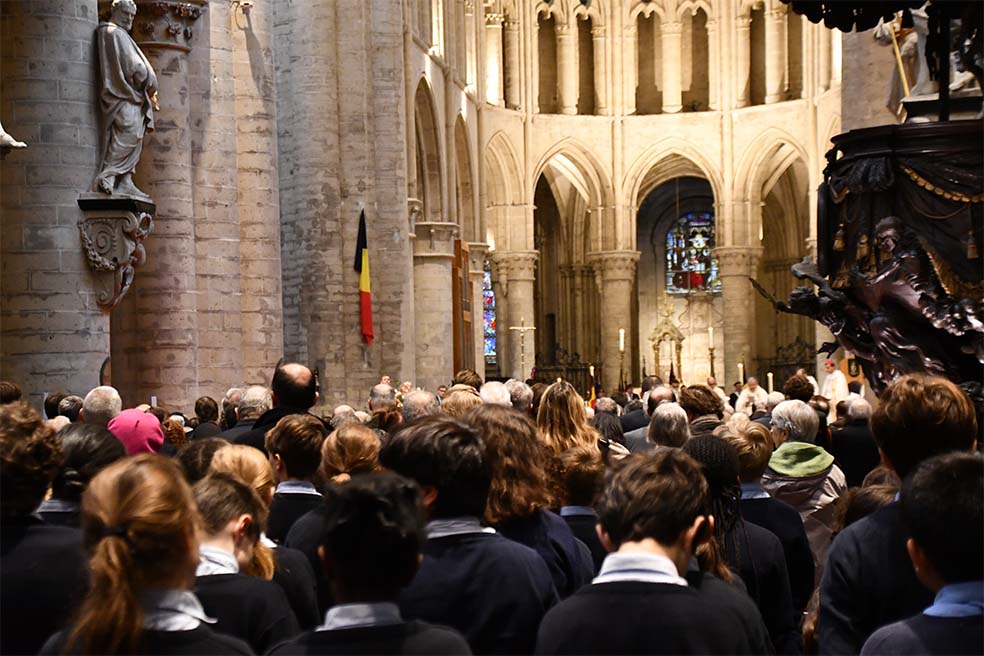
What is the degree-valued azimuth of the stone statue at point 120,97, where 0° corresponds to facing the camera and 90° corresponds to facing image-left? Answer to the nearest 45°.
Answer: approximately 270°

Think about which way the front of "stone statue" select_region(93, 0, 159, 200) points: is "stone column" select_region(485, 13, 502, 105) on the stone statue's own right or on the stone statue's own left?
on the stone statue's own left

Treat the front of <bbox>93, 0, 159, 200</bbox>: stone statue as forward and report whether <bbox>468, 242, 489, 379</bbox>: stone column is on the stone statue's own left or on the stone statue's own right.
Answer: on the stone statue's own left

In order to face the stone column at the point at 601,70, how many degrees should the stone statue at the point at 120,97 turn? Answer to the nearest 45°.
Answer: approximately 45° to its left

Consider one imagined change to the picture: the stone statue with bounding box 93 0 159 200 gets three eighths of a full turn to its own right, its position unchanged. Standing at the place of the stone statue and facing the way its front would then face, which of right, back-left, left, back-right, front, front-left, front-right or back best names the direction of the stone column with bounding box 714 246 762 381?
back

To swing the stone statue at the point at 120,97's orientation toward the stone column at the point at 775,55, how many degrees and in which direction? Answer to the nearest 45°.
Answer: approximately 45° to its left

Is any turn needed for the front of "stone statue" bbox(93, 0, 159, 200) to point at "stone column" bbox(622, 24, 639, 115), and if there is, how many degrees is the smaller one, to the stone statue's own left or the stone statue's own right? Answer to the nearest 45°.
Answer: approximately 45° to the stone statue's own left
